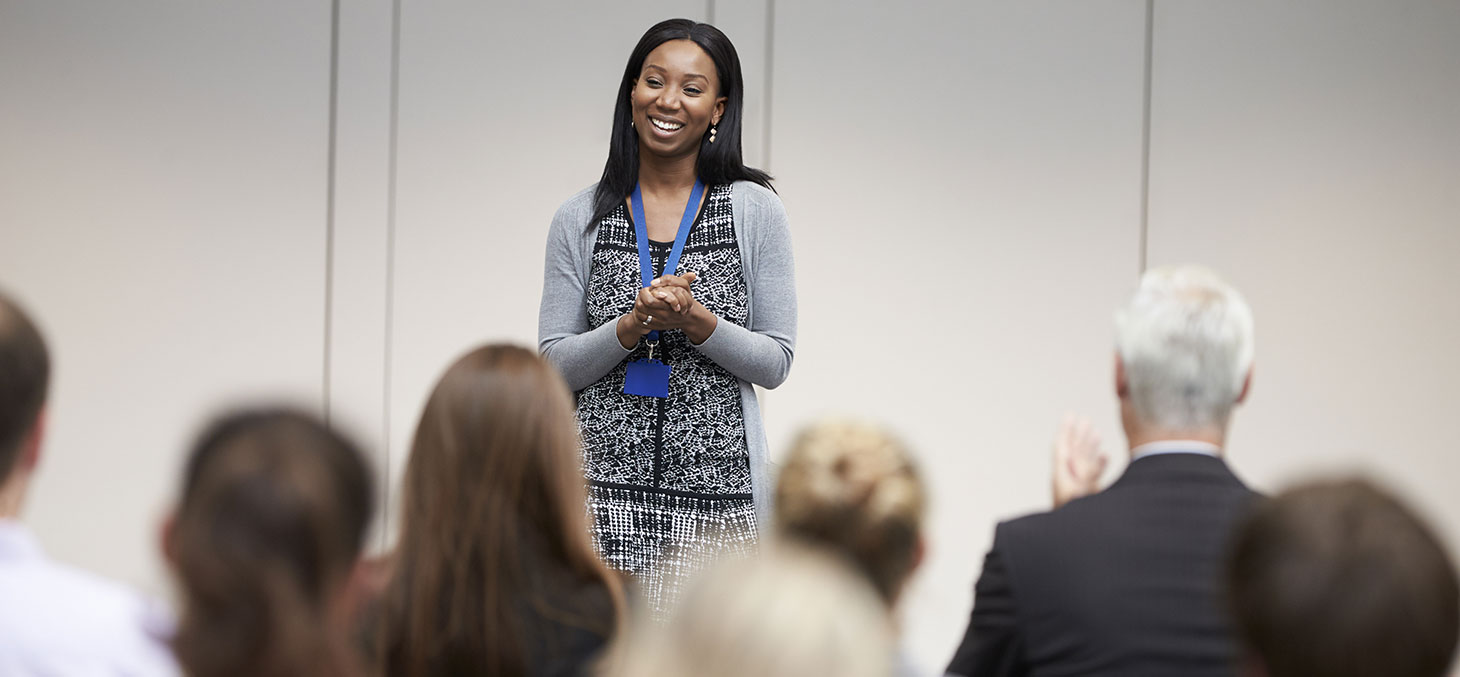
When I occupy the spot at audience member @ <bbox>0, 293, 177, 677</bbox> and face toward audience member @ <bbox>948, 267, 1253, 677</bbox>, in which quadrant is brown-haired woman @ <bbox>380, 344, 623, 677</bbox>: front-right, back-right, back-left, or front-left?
front-left

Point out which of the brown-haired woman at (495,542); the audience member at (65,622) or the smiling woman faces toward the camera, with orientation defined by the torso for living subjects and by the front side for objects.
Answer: the smiling woman

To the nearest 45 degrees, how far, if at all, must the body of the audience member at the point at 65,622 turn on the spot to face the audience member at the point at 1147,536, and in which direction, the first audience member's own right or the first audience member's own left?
approximately 90° to the first audience member's own right

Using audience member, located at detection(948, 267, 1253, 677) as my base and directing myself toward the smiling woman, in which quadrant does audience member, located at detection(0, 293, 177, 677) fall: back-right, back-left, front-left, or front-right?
front-left

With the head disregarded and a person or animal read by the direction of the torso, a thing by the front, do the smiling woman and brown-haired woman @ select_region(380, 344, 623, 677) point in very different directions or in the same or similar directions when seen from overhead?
very different directions

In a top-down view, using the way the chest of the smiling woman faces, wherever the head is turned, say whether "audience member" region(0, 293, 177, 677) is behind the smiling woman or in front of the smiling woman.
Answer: in front

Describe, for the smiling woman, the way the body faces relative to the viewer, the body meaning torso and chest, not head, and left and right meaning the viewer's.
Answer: facing the viewer

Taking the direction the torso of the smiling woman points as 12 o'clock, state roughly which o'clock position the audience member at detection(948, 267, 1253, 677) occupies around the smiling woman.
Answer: The audience member is roughly at 11 o'clock from the smiling woman.

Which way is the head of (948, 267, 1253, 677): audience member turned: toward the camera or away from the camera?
away from the camera

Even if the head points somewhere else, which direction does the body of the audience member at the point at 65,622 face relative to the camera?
away from the camera

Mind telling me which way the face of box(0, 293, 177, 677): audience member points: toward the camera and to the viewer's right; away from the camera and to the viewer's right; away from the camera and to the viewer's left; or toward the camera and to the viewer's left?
away from the camera and to the viewer's right

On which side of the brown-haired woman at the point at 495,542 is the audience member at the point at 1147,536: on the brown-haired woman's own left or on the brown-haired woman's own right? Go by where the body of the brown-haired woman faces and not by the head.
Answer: on the brown-haired woman's own right

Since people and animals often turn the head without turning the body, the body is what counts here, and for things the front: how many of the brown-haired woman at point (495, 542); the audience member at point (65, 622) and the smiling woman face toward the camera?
1

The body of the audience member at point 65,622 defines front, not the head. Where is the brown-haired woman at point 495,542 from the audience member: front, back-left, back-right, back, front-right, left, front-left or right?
right

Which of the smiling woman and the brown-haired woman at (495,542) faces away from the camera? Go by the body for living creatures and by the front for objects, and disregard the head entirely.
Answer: the brown-haired woman

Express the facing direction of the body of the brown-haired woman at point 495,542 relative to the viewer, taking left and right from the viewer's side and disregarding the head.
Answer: facing away from the viewer
